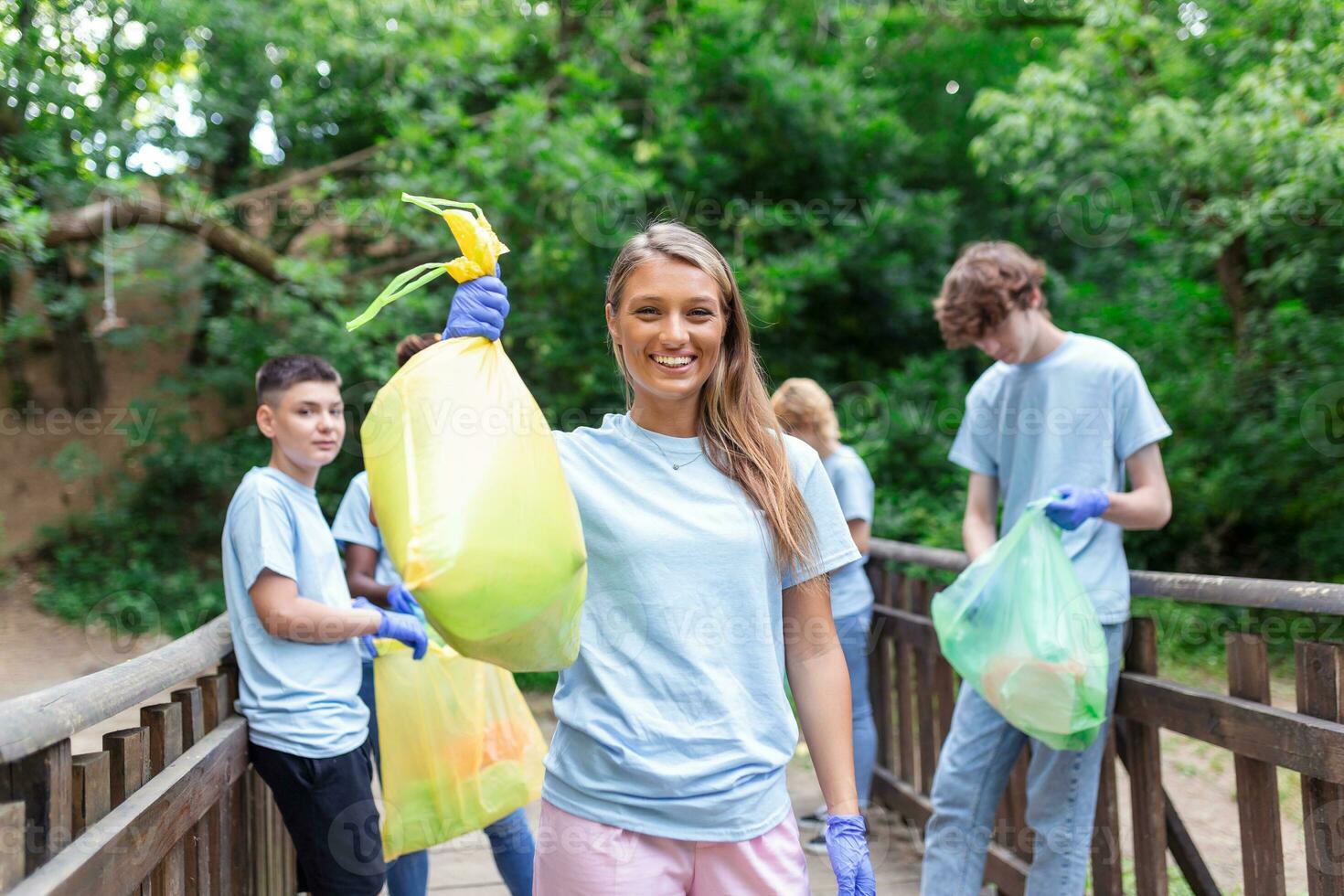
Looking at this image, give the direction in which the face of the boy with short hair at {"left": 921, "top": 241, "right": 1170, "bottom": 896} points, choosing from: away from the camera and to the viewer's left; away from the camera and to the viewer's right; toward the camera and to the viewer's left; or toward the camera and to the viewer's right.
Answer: toward the camera and to the viewer's left

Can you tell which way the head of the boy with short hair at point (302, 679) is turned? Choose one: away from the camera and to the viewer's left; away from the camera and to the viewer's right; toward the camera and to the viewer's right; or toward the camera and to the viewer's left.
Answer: toward the camera and to the viewer's right

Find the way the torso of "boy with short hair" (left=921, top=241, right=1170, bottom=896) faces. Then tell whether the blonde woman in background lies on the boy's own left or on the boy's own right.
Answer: on the boy's own right

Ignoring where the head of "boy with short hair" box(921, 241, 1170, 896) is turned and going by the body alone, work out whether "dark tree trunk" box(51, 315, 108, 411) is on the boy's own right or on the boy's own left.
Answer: on the boy's own right

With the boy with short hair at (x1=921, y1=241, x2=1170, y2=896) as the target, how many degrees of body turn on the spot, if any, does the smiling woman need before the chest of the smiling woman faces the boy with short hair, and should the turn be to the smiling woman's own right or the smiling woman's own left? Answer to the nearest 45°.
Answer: approximately 135° to the smiling woman's own left

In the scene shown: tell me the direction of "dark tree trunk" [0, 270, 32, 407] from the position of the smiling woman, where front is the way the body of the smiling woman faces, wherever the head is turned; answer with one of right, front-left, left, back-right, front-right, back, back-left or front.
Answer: back-right

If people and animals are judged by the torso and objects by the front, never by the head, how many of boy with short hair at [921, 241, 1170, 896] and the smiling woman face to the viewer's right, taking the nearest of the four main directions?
0

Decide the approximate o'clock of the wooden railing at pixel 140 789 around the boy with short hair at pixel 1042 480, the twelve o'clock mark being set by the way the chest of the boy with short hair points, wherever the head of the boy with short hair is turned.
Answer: The wooden railing is roughly at 12 o'clock from the boy with short hair.

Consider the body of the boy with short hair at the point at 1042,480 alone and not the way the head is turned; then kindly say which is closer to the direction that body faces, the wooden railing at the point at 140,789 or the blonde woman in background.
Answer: the wooden railing

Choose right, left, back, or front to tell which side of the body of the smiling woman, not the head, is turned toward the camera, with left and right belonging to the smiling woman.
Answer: front

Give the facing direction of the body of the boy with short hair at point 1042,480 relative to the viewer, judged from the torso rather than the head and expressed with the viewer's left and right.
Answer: facing the viewer and to the left of the viewer
